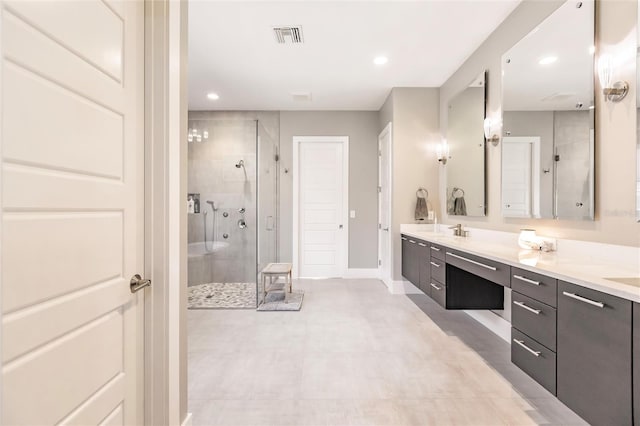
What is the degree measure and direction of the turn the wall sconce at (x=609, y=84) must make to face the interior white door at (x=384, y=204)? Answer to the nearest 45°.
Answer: approximately 90° to its right

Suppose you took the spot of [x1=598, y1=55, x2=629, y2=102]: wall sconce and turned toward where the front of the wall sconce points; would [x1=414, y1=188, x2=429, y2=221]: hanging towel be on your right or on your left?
on your right

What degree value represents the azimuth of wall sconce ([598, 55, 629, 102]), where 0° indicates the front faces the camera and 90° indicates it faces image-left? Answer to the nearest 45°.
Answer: approximately 45°

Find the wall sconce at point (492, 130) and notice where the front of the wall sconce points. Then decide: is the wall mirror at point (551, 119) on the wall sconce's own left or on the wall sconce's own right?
on the wall sconce's own left

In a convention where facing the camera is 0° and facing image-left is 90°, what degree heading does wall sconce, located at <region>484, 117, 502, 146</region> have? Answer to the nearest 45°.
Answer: approximately 45°
